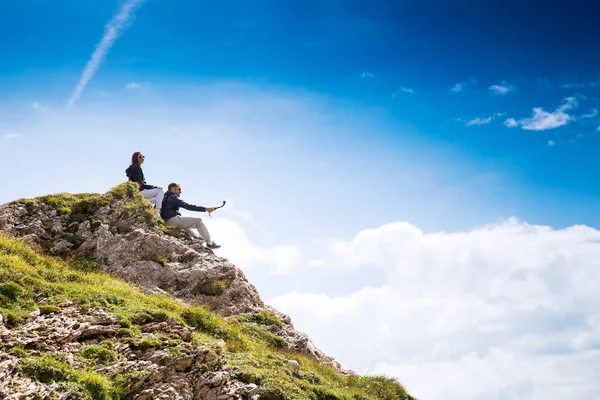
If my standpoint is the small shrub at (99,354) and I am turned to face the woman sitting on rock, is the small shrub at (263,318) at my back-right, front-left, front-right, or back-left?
front-right

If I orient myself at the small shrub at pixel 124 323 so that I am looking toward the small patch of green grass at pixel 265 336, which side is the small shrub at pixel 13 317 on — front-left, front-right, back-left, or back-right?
back-left

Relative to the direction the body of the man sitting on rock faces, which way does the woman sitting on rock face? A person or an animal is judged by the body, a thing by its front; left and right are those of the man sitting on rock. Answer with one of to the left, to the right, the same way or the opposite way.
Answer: the same way

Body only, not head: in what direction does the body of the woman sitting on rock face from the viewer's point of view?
to the viewer's right

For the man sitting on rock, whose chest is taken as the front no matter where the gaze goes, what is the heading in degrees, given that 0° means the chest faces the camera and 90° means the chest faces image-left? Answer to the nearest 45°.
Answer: approximately 270°

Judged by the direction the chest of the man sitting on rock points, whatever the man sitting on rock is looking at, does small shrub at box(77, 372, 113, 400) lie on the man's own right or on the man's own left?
on the man's own right

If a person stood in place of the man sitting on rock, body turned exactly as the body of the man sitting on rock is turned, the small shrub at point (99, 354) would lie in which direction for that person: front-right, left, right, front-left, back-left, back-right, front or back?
right

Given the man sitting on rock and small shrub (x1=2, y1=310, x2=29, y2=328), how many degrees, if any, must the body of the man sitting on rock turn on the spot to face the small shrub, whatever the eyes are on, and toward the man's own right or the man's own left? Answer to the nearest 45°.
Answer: approximately 90° to the man's own right

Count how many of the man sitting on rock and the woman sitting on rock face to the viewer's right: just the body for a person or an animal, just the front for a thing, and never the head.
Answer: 2
